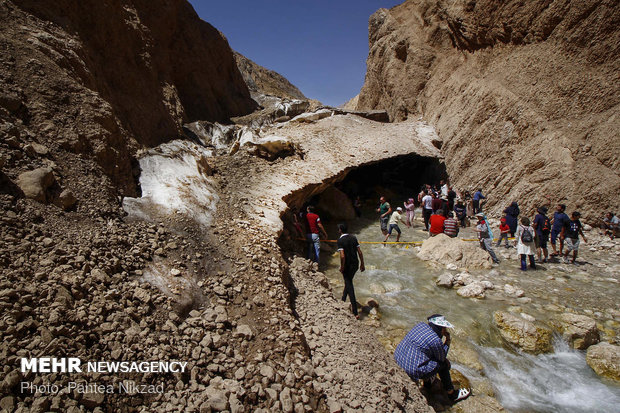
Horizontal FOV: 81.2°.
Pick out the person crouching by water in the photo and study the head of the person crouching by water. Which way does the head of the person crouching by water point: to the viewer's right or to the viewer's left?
to the viewer's right

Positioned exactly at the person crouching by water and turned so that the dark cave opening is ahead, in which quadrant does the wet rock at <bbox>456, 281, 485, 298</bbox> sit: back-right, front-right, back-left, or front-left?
front-right

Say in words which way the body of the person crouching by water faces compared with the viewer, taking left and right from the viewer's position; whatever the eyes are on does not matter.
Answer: facing to the right of the viewer

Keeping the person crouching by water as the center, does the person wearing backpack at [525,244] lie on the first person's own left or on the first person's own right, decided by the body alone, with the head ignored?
on the first person's own left
